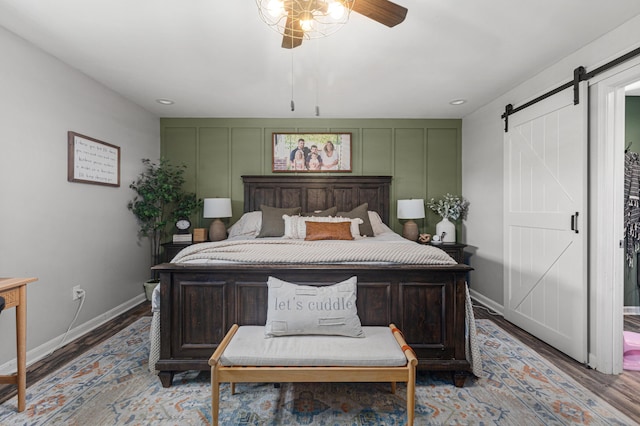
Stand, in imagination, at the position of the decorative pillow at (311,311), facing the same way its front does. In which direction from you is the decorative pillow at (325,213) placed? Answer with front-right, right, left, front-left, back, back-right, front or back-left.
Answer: back

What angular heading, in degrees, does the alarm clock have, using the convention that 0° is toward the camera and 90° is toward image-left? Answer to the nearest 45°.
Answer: approximately 0°

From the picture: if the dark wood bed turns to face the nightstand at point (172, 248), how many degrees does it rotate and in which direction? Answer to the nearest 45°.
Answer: approximately 135° to its right

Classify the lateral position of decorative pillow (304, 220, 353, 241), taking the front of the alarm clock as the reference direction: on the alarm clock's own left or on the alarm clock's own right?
on the alarm clock's own left

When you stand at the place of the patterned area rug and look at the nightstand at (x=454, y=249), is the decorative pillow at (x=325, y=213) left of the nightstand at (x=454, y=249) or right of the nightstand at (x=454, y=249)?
left

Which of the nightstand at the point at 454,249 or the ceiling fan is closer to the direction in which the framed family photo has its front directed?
the ceiling fan

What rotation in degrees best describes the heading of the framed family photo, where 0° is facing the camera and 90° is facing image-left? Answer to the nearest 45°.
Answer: approximately 0°

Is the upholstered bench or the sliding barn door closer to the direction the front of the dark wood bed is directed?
the upholstered bench

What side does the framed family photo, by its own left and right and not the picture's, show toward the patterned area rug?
front
